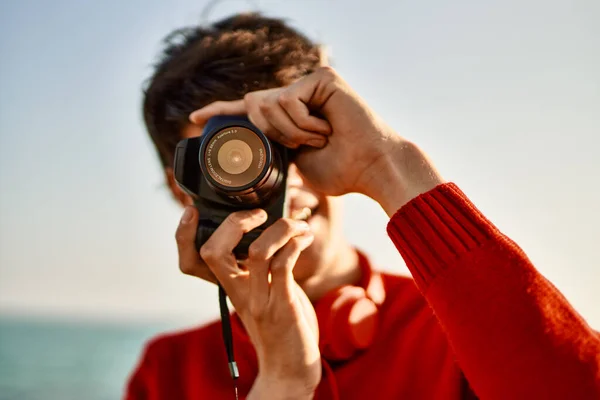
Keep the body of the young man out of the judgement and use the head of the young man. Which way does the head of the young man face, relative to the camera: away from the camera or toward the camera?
toward the camera

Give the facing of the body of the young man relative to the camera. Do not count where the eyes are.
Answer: toward the camera
